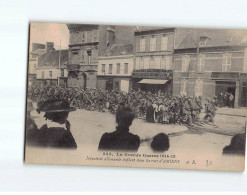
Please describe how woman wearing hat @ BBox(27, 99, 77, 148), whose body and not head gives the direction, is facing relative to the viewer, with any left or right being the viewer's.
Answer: facing away from the viewer and to the right of the viewer

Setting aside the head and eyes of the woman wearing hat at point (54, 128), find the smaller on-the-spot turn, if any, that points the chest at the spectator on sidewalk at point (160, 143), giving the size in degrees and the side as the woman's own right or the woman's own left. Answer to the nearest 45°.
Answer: approximately 45° to the woman's own right

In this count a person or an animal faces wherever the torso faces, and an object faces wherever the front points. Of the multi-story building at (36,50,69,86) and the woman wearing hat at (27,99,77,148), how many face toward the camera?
1

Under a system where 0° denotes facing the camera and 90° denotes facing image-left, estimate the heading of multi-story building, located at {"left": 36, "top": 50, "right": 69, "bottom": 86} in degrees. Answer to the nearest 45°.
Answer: approximately 0°

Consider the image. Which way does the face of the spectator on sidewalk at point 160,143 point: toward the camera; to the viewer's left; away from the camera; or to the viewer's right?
away from the camera
